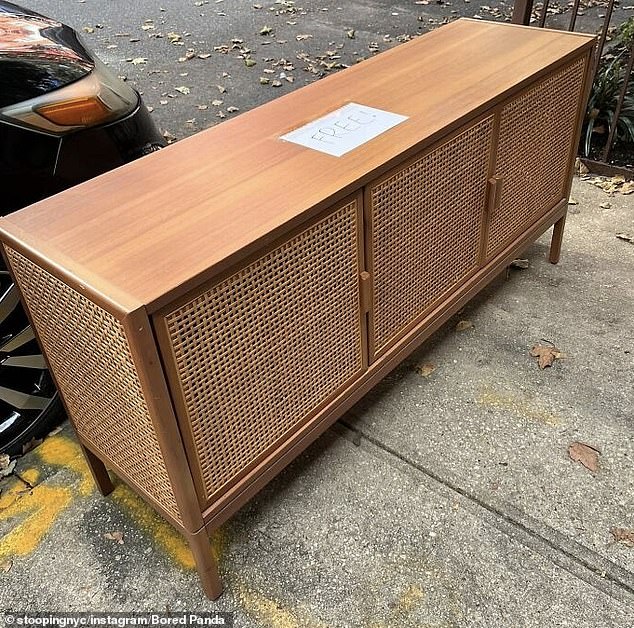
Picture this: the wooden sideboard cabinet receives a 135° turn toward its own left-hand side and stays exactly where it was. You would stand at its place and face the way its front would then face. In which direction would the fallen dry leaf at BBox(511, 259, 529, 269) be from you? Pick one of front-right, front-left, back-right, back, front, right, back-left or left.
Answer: front-right

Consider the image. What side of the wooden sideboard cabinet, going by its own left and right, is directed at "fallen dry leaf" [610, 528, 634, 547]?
front

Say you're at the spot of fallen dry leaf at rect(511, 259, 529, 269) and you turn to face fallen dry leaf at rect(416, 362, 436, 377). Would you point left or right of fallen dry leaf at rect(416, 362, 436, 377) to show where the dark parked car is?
right

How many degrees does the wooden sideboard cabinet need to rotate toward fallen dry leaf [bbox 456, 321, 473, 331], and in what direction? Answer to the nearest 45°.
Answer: approximately 90° to its left

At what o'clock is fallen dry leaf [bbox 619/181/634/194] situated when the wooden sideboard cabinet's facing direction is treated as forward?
The fallen dry leaf is roughly at 9 o'clock from the wooden sideboard cabinet.

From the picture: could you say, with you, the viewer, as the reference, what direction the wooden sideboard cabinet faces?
facing the viewer and to the right of the viewer

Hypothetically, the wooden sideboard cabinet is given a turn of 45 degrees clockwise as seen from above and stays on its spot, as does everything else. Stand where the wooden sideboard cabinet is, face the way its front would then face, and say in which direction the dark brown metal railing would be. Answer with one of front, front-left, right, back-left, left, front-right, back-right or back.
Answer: back-left

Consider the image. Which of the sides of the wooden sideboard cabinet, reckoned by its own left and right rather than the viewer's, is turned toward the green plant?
left
